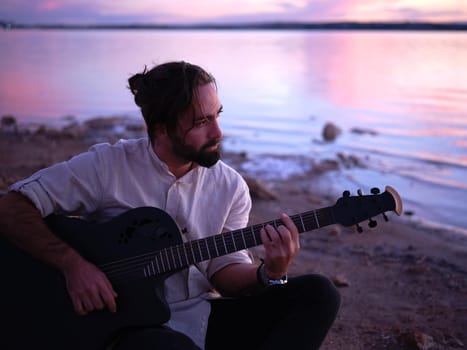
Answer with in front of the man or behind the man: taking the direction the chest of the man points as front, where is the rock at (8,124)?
behind
